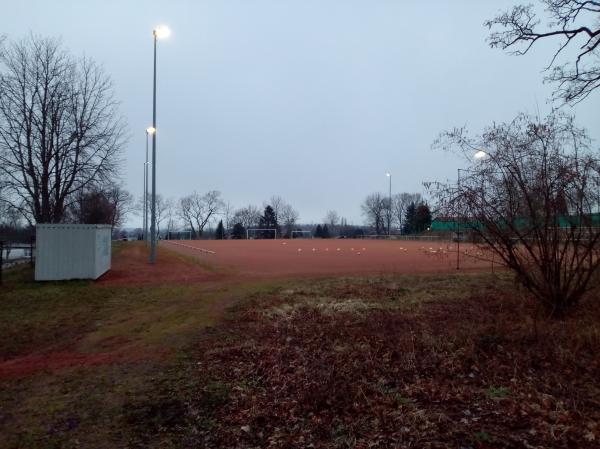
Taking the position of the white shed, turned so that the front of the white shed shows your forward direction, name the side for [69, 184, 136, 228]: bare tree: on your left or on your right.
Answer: on your left
